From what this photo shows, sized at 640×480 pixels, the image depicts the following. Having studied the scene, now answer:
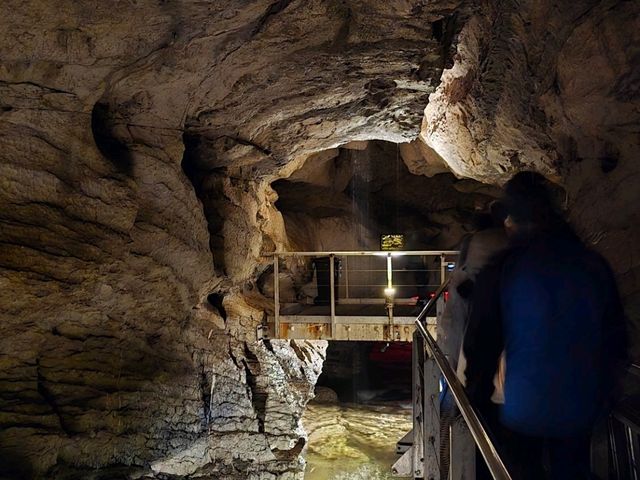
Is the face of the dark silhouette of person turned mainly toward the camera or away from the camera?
away from the camera

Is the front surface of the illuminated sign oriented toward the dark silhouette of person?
yes

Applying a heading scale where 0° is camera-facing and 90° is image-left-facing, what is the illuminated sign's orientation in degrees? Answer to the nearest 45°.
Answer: approximately 0°
